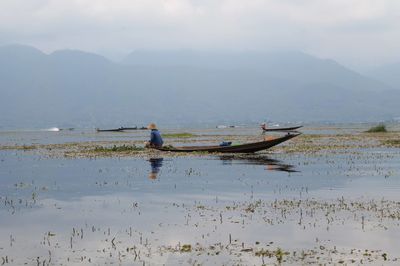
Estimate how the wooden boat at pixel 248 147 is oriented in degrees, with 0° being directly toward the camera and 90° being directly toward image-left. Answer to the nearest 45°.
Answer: approximately 270°
